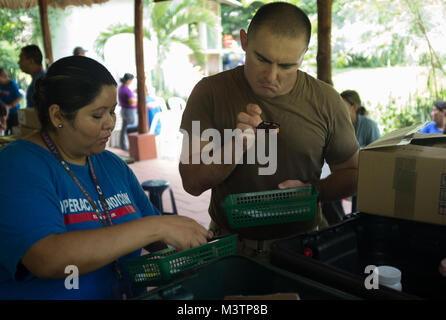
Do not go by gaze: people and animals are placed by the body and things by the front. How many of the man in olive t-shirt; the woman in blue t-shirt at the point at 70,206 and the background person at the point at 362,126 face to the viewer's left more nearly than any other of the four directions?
1

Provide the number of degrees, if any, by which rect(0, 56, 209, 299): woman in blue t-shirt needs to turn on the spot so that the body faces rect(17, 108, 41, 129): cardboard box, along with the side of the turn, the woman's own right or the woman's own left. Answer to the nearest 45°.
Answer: approximately 135° to the woman's own left

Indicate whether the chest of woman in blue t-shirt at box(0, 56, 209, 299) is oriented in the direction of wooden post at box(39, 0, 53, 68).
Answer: no

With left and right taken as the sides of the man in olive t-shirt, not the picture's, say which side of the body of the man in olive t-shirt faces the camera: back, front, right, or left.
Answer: front

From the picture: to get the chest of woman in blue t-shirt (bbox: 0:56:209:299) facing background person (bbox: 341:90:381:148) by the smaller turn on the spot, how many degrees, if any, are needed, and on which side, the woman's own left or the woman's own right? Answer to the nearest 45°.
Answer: approximately 90° to the woman's own left

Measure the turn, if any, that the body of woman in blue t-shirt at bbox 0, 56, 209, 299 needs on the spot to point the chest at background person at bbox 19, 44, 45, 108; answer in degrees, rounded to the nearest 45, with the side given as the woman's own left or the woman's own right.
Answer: approximately 135° to the woman's own left

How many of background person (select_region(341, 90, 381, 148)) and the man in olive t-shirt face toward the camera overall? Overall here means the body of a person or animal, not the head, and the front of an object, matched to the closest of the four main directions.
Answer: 1

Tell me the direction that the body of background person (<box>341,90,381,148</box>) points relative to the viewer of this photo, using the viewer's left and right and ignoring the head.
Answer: facing to the left of the viewer

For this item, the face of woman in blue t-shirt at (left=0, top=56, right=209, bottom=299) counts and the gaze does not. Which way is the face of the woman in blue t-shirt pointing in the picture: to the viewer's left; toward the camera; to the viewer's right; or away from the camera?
to the viewer's right

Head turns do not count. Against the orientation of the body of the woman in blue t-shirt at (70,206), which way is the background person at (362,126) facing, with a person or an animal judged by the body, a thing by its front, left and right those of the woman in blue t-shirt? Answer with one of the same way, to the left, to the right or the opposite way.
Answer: the opposite way

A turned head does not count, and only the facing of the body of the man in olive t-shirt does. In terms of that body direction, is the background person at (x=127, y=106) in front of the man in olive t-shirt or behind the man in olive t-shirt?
behind

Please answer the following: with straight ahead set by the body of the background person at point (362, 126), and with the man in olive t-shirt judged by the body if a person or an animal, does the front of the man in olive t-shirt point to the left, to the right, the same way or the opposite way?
to the left

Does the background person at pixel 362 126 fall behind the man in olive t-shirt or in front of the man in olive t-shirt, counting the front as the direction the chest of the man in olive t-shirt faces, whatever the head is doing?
behind

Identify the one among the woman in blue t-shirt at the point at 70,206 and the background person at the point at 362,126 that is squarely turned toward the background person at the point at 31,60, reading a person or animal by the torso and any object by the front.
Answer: the background person at the point at 362,126

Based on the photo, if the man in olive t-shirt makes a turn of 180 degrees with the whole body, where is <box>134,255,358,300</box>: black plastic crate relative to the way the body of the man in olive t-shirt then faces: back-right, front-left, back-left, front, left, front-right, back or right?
back

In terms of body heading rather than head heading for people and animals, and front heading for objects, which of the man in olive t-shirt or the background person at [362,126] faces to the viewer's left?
the background person

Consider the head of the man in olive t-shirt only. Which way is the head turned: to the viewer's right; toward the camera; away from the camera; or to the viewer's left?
toward the camera

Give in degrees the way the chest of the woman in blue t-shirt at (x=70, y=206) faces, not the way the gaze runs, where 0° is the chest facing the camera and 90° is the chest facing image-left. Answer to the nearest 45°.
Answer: approximately 315°
